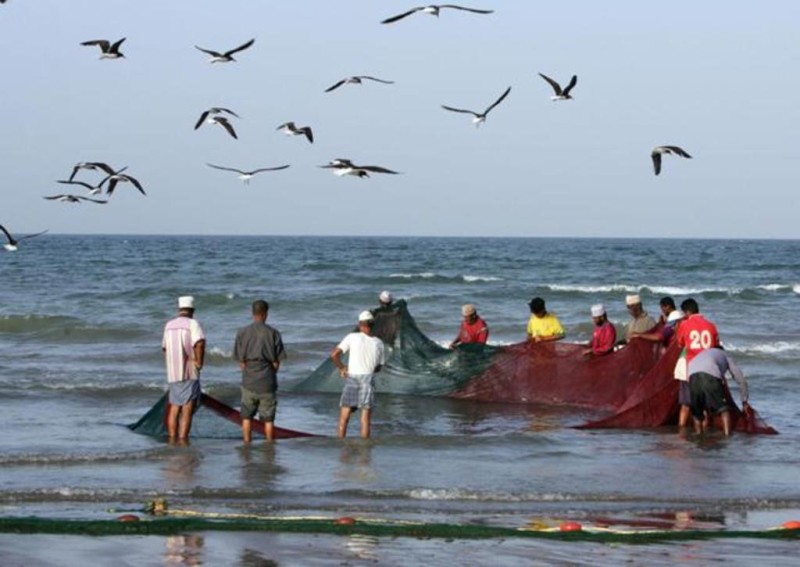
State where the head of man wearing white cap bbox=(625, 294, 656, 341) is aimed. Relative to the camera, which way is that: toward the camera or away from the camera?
toward the camera

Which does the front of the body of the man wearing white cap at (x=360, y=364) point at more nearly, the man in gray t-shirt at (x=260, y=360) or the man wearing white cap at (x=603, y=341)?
the man wearing white cap

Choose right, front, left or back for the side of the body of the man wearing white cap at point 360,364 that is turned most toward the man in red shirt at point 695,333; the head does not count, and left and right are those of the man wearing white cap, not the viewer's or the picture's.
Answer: right

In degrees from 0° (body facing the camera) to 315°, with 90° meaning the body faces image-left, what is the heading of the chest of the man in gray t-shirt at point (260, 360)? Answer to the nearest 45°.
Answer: approximately 180°

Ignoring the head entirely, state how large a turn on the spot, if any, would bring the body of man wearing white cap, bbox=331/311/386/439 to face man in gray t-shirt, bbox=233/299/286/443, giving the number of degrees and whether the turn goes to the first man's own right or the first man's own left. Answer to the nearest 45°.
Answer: approximately 90° to the first man's own left

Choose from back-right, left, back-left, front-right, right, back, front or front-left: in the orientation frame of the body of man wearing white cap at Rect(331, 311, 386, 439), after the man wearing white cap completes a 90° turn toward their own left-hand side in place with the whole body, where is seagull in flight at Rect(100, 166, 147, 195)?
front-right

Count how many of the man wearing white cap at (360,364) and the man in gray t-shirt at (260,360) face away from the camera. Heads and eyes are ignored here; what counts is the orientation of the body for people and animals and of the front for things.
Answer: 2

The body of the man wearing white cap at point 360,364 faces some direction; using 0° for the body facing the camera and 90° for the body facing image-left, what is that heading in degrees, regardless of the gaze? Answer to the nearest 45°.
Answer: approximately 180°

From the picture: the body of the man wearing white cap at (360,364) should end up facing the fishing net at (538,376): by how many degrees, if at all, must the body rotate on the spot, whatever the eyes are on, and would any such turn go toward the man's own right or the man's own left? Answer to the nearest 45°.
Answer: approximately 45° to the man's own right

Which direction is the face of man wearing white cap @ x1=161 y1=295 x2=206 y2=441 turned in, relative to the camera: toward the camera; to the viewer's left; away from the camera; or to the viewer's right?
away from the camera
